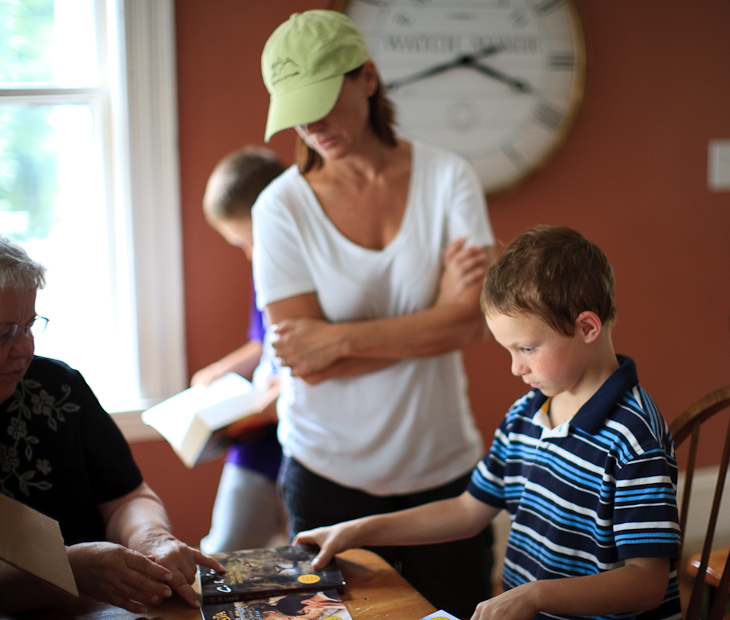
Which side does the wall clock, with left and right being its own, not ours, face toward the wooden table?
front

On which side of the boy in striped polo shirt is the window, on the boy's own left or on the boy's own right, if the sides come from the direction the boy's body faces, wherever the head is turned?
on the boy's own right

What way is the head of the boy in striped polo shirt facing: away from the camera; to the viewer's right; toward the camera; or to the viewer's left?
to the viewer's left

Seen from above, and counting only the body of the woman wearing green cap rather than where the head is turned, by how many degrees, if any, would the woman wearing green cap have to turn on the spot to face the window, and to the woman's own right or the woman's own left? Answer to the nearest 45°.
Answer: approximately 135° to the woman's own right

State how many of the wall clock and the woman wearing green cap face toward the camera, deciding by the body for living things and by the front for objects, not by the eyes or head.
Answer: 2

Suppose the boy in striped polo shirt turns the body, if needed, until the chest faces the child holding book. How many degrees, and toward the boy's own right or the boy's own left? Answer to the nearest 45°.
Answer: approximately 90° to the boy's own right

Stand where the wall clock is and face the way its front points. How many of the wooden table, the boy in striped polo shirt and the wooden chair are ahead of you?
3

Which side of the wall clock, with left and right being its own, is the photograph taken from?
front

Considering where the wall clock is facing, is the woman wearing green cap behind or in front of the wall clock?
in front

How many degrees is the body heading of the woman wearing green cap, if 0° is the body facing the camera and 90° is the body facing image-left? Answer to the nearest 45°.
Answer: approximately 0°

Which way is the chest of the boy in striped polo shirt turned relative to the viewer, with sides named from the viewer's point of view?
facing the viewer and to the left of the viewer
